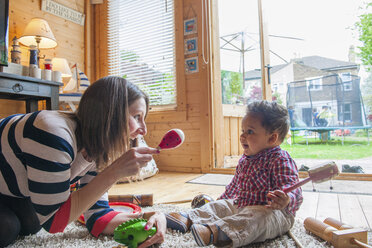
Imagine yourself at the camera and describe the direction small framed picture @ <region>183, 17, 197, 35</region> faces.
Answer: facing the viewer and to the left of the viewer

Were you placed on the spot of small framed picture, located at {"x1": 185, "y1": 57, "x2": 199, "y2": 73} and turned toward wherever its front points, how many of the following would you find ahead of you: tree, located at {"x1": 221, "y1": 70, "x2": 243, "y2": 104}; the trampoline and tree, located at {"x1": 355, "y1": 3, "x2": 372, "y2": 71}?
0

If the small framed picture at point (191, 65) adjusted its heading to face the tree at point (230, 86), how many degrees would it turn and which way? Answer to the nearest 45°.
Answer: approximately 180°

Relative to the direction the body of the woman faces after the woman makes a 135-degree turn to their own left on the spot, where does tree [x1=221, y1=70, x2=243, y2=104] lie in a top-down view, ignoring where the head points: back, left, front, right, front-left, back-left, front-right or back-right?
right

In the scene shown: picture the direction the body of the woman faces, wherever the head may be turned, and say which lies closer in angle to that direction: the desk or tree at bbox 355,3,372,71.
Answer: the tree

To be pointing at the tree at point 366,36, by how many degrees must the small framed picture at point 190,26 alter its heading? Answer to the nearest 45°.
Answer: approximately 135° to its left

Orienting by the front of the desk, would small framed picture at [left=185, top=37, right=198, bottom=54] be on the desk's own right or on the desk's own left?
on the desk's own left

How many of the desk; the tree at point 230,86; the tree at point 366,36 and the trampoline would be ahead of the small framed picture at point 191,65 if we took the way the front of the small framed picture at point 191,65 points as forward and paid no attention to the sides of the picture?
1

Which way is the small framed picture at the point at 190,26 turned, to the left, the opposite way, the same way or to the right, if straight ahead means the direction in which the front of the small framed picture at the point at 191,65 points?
the same way

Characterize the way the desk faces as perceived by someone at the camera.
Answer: facing the viewer and to the right of the viewer

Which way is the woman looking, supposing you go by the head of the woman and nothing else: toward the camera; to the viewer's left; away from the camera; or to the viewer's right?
to the viewer's right

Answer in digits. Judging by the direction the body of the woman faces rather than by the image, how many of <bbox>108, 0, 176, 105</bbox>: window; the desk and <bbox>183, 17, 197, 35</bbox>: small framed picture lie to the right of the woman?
0

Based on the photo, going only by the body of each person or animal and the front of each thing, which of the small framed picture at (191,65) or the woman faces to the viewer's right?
the woman

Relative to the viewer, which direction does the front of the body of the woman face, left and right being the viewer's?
facing to the right of the viewer

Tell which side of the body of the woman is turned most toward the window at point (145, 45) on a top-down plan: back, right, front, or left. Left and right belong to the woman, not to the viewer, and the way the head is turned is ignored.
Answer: left
